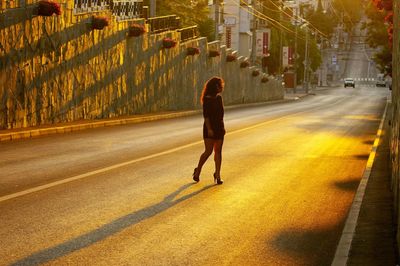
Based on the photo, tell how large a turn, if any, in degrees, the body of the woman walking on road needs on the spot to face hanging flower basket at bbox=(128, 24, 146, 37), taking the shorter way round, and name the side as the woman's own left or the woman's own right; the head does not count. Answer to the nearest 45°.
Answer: approximately 90° to the woman's own left

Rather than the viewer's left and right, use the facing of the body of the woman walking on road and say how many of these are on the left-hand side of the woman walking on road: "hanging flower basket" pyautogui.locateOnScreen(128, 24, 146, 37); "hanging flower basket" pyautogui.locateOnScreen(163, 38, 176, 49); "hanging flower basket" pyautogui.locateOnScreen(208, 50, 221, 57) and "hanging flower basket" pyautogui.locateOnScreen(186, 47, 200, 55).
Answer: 4

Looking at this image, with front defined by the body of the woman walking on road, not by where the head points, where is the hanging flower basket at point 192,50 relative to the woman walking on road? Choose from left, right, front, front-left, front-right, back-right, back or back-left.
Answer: left

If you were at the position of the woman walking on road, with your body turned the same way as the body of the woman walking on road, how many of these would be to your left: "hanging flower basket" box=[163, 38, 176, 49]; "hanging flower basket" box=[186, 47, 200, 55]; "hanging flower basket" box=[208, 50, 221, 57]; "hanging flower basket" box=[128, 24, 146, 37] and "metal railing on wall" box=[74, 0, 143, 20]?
5

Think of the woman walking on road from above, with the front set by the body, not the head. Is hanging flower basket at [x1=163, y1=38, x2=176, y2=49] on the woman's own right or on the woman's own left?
on the woman's own left

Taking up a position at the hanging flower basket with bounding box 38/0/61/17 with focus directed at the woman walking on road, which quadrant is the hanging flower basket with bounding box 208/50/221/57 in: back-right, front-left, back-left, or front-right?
back-left
